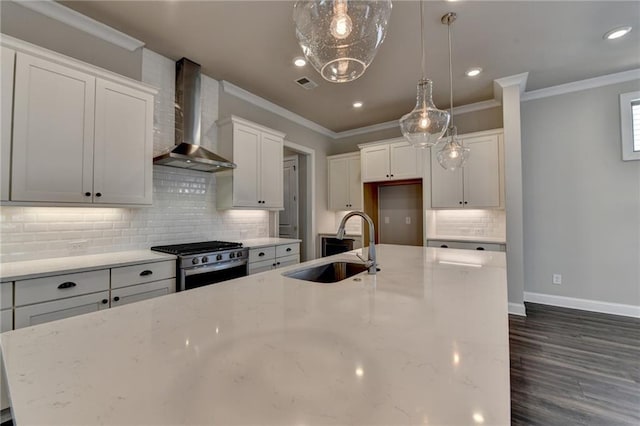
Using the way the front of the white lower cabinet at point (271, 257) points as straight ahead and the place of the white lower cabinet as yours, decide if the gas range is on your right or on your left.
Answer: on your right

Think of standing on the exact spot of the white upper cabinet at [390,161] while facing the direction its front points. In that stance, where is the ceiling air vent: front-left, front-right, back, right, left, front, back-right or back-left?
front-right

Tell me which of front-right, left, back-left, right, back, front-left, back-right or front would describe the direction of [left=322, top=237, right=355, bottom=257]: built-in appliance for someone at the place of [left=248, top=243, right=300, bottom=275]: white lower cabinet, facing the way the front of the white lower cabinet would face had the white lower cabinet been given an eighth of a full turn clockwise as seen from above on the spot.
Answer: back-left

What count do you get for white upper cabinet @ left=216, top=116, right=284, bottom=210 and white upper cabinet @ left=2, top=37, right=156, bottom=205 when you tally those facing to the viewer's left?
0
